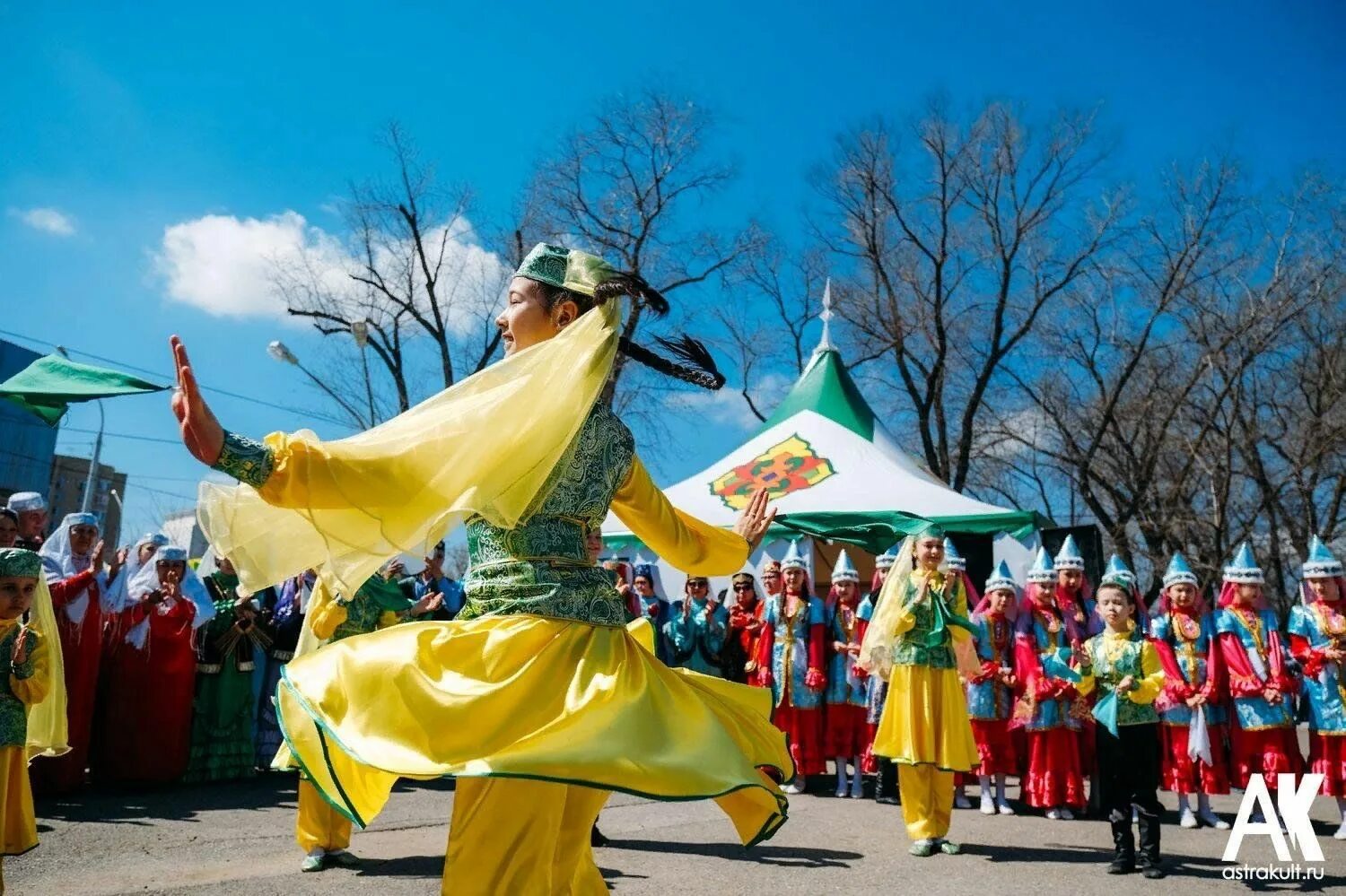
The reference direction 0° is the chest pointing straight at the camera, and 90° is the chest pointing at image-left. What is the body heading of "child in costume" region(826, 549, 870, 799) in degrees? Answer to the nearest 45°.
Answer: approximately 0°

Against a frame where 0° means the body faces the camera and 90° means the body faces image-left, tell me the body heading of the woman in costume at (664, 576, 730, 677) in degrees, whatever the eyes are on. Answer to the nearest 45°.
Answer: approximately 0°

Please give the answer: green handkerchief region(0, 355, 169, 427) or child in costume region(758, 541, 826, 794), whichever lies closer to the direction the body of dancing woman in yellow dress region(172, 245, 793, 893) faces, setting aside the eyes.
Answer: the green handkerchief

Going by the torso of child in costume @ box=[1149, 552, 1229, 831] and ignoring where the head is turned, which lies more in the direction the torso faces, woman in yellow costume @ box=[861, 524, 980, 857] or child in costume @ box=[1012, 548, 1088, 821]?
the woman in yellow costume

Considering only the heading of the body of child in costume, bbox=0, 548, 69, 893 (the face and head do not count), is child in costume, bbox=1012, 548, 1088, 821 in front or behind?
behind

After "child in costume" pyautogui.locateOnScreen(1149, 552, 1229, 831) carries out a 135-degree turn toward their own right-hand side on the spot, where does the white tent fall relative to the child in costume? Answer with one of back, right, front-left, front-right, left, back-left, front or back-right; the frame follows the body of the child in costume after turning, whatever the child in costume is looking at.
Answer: front

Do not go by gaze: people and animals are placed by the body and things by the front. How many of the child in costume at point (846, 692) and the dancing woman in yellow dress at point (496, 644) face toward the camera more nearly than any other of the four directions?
1

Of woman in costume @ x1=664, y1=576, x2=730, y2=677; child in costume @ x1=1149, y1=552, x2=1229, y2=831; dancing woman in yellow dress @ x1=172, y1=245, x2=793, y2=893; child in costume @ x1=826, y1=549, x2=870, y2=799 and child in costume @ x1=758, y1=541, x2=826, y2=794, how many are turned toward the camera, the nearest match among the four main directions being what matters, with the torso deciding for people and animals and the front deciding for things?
4
